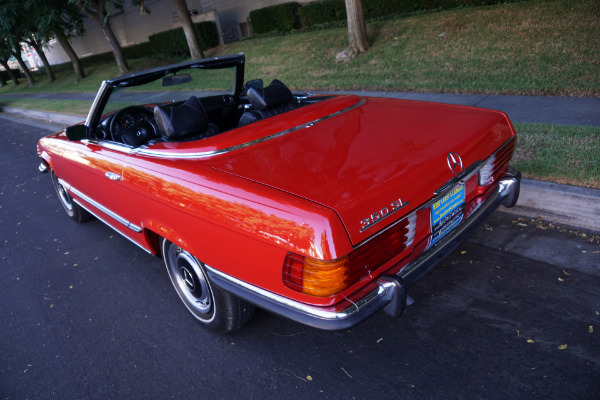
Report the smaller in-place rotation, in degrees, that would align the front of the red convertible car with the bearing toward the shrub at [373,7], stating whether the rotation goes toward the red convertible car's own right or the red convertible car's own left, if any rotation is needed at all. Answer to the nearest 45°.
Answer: approximately 45° to the red convertible car's own right

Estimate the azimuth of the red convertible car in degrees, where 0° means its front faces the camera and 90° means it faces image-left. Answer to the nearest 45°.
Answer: approximately 135°

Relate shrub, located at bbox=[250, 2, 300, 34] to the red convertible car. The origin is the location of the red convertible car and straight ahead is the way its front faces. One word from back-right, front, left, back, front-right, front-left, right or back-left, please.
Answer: front-right

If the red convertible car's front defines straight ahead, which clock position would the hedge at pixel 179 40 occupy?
The hedge is roughly at 1 o'clock from the red convertible car.

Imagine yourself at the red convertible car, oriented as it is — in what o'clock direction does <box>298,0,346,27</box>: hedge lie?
The hedge is roughly at 2 o'clock from the red convertible car.
